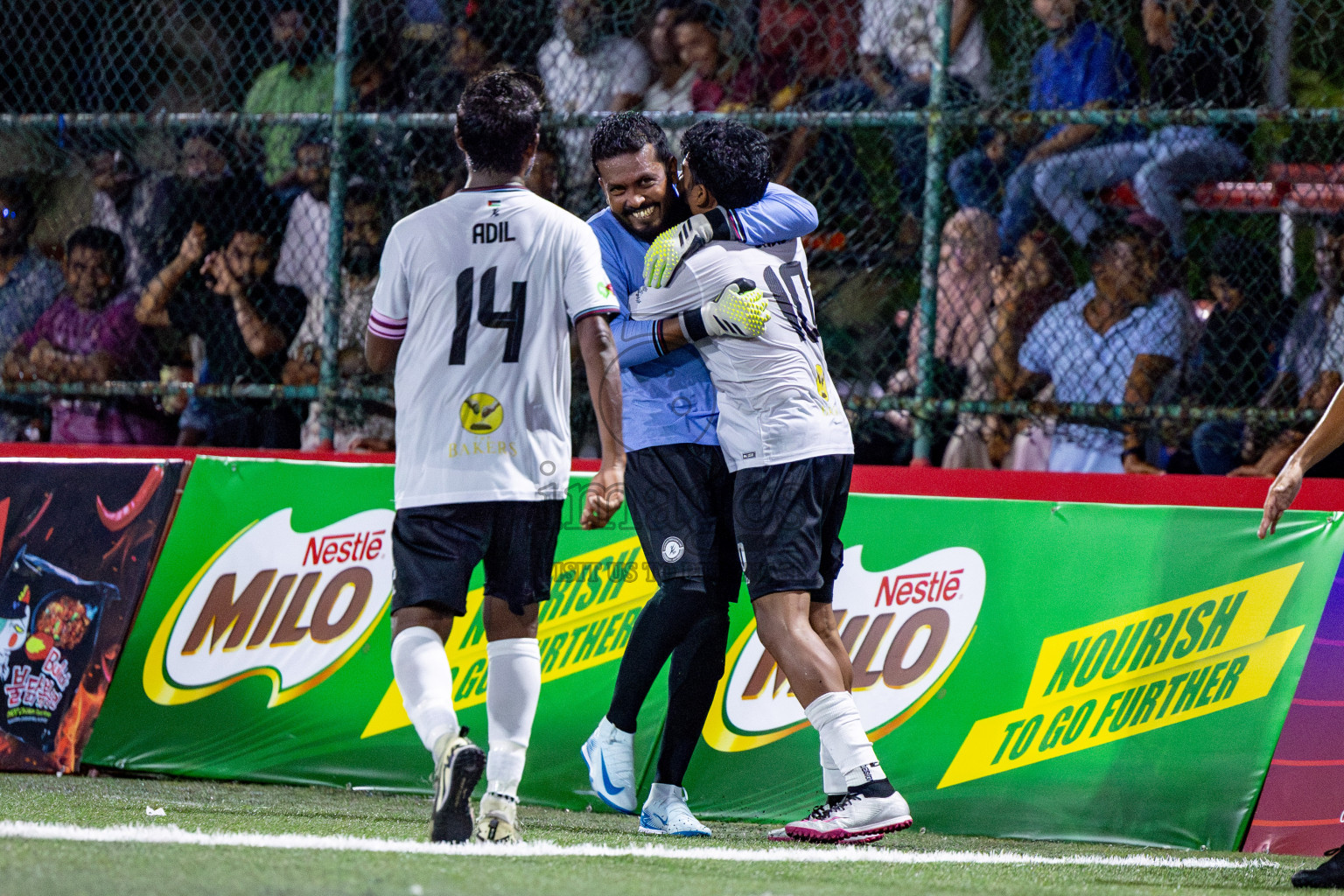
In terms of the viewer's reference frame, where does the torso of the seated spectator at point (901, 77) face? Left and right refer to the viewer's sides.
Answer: facing the viewer and to the left of the viewer

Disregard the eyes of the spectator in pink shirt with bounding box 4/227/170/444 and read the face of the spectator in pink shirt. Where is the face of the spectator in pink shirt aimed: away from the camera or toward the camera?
toward the camera

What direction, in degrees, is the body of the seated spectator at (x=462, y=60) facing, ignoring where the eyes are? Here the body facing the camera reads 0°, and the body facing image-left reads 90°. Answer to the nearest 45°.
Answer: approximately 45°

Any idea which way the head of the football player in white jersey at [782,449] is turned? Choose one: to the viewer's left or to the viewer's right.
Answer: to the viewer's left

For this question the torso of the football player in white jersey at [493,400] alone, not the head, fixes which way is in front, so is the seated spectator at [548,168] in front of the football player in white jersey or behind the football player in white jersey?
in front

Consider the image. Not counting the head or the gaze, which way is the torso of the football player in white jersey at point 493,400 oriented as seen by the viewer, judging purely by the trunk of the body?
away from the camera

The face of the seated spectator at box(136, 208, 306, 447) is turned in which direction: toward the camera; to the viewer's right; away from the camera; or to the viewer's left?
toward the camera

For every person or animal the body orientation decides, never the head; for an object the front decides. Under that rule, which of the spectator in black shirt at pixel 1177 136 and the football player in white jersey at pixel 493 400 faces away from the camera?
the football player in white jersey

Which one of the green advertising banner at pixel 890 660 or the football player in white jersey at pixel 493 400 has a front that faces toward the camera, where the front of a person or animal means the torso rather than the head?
the green advertising banner

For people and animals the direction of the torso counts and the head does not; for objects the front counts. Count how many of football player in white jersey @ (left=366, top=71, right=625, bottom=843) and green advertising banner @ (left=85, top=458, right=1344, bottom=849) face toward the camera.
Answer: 1

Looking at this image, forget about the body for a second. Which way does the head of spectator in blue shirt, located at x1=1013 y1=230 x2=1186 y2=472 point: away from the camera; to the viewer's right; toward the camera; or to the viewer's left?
toward the camera

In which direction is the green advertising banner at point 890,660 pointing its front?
toward the camera

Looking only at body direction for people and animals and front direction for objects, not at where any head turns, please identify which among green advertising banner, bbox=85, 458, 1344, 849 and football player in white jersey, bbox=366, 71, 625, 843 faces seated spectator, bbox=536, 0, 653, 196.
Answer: the football player in white jersey
